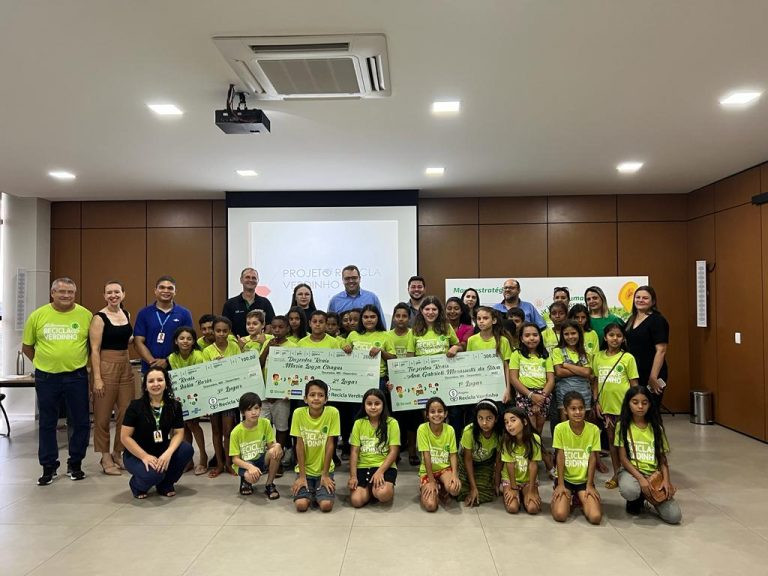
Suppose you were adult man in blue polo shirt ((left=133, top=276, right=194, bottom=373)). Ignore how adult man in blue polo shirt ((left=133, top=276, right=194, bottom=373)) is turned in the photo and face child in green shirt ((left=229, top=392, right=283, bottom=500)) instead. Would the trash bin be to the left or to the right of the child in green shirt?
left

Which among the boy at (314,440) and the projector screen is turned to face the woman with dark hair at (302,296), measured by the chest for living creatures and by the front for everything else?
the projector screen

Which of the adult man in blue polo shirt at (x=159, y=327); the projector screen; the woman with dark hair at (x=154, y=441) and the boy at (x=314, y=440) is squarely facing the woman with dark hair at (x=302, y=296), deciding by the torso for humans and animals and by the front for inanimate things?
the projector screen

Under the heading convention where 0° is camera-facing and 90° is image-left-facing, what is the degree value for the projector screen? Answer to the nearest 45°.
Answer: approximately 0°

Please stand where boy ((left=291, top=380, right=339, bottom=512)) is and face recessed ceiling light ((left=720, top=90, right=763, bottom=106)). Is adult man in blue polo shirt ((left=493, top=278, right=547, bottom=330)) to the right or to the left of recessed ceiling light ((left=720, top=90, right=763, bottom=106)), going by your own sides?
left

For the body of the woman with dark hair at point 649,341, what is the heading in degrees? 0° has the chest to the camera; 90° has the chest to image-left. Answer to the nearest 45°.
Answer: approximately 45°
